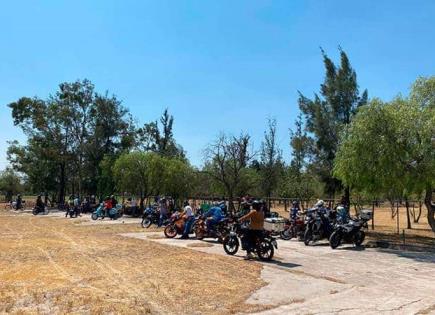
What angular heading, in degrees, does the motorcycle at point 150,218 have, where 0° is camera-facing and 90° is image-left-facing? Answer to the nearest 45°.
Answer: approximately 45°

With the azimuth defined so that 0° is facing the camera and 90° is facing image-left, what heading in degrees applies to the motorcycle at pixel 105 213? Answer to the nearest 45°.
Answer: approximately 90°

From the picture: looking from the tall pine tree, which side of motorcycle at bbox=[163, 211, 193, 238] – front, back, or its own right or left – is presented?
back

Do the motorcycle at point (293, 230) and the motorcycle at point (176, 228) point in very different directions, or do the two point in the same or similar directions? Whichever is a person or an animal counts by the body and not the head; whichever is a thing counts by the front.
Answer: same or similar directions

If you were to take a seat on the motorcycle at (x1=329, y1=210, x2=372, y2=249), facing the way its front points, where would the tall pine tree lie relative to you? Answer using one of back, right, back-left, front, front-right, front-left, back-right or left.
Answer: back-right

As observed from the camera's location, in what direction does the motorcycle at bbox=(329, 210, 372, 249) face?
facing the viewer and to the left of the viewer
